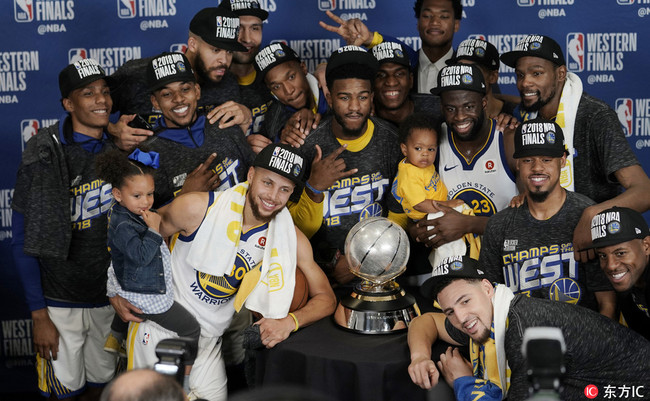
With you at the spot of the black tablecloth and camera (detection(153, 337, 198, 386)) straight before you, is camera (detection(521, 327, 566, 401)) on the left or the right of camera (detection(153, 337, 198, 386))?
left

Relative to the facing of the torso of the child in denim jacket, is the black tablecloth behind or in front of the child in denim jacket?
in front

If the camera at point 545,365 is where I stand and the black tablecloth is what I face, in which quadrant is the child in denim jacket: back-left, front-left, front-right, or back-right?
front-left

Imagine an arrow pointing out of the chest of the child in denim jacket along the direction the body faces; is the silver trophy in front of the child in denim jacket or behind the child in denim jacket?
in front

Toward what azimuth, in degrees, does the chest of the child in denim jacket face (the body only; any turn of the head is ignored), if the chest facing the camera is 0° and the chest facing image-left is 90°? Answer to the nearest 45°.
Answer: approximately 315°
